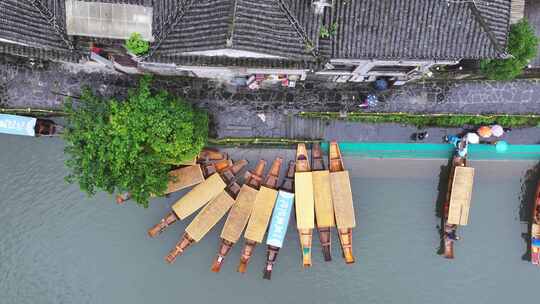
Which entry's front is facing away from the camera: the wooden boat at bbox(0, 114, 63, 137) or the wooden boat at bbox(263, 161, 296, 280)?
the wooden boat at bbox(263, 161, 296, 280)

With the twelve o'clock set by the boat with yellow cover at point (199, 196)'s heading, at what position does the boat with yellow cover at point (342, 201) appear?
the boat with yellow cover at point (342, 201) is roughly at 2 o'clock from the boat with yellow cover at point (199, 196).

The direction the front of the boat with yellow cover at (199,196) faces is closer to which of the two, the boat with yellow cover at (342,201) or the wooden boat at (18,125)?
the boat with yellow cover

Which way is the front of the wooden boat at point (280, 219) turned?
away from the camera
